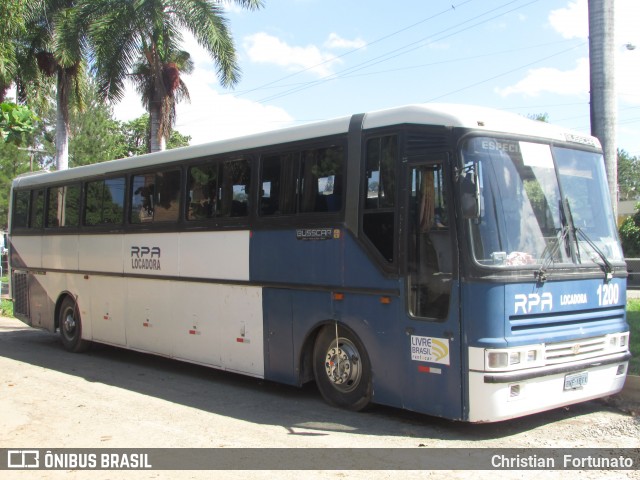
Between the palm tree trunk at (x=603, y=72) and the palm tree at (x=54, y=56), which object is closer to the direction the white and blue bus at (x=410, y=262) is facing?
the palm tree trunk

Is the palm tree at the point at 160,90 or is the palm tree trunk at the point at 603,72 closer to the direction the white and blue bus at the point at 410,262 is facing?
the palm tree trunk

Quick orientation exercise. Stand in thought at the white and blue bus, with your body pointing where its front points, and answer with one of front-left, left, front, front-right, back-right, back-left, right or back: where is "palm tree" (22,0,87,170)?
back

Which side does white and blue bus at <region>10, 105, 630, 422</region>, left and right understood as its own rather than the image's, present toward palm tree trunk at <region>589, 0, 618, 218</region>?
left

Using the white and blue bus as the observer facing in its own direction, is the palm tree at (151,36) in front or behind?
behind

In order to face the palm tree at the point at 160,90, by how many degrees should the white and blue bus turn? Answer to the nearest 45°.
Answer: approximately 180°

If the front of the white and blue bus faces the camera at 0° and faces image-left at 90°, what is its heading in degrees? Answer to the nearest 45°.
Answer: approximately 315°
